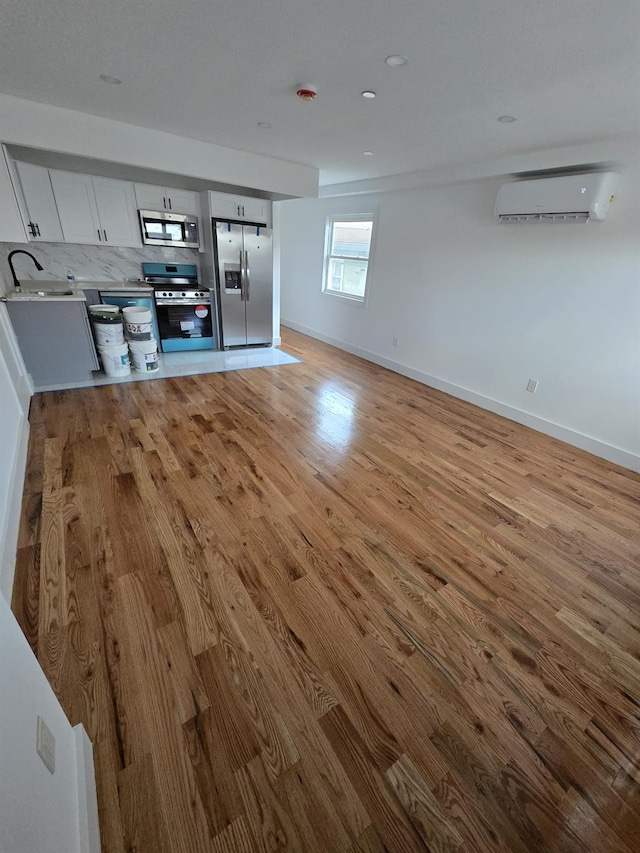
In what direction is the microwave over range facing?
toward the camera

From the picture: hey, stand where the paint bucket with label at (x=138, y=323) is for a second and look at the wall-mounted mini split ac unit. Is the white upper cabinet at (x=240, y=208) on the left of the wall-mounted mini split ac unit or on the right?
left

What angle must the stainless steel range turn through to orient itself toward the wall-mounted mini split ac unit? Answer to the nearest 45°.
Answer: approximately 45° to its left

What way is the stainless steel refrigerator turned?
toward the camera

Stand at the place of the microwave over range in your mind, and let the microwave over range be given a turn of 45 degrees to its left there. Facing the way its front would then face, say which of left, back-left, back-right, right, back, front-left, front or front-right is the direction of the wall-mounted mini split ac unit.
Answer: front

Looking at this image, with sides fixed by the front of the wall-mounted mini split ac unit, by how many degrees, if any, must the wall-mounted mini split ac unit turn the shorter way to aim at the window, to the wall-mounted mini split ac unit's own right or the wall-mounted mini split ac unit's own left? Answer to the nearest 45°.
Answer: approximately 90° to the wall-mounted mini split ac unit's own right

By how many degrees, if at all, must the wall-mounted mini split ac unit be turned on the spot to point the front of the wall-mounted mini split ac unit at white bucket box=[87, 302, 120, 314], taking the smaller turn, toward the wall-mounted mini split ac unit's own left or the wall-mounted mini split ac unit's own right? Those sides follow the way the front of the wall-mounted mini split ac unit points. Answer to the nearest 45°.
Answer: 0° — it already faces it

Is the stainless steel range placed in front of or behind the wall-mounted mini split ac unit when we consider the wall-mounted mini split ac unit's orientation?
in front

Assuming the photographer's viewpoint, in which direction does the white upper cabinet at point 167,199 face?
facing the viewer

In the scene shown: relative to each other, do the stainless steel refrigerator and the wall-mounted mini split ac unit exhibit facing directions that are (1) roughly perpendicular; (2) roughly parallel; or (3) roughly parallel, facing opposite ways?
roughly perpendicular

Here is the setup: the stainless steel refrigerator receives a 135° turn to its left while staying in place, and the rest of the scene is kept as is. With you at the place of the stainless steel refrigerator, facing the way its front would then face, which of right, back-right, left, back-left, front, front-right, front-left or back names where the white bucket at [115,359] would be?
back

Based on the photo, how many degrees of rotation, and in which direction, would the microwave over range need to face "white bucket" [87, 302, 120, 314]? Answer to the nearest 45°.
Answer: approximately 45° to its right

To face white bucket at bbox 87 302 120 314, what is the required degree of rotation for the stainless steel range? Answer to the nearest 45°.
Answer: approximately 45° to its right
